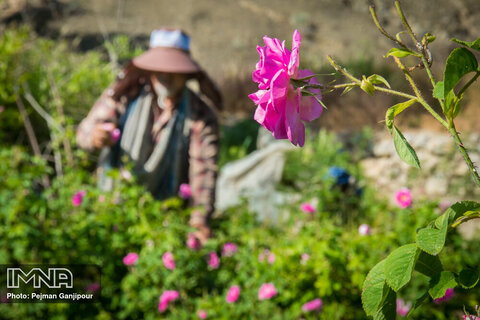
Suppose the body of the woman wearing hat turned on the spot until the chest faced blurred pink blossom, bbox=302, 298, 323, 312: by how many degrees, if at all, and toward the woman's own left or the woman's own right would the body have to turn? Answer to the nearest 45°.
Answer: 0° — they already face it

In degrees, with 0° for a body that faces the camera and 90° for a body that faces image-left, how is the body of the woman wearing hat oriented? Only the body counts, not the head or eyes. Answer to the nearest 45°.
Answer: approximately 0°

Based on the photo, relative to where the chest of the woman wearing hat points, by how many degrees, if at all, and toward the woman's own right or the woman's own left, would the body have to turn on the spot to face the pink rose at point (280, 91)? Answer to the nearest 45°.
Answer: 0° — they already face it

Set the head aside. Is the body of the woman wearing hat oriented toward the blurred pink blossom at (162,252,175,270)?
yes

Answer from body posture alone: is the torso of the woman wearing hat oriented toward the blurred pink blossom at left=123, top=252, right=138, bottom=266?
yes
